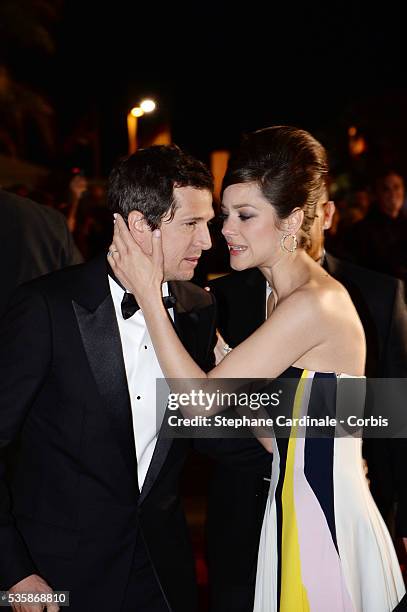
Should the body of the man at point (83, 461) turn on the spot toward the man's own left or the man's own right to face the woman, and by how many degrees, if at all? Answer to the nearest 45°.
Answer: approximately 45° to the man's own left

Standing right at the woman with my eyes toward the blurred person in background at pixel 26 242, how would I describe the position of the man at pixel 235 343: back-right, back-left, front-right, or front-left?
front-right

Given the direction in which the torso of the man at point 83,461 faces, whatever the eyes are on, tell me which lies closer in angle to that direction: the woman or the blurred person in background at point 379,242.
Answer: the woman

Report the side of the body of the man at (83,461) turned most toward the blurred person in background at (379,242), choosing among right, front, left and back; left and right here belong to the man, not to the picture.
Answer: left

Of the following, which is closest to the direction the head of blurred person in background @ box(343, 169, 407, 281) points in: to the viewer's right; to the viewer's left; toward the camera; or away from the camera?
toward the camera

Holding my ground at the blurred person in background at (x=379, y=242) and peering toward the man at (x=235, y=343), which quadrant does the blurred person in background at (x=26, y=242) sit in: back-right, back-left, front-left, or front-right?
front-right

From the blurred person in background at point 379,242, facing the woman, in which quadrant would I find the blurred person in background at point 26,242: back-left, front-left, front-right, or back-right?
front-right

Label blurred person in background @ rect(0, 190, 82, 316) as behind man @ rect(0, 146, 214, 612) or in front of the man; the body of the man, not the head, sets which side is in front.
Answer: behind

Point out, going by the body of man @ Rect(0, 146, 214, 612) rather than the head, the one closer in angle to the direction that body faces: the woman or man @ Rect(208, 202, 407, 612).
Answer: the woman
